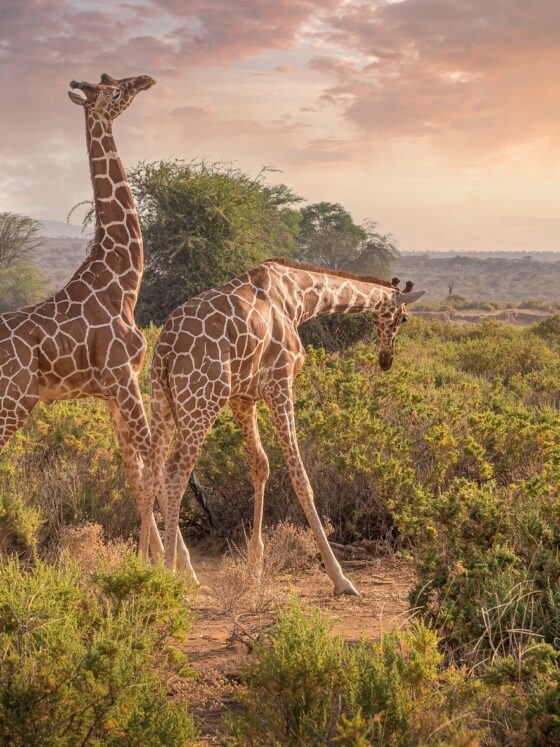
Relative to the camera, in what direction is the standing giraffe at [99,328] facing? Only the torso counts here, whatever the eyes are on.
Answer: to the viewer's right

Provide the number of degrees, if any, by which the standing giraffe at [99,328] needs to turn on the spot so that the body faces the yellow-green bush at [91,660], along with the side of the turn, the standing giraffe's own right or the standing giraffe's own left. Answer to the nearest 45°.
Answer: approximately 90° to the standing giraffe's own right

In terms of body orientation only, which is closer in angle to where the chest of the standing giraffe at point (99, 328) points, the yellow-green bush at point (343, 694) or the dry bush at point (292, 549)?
the dry bush

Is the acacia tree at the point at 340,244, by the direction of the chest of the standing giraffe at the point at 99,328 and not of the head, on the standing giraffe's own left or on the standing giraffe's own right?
on the standing giraffe's own left

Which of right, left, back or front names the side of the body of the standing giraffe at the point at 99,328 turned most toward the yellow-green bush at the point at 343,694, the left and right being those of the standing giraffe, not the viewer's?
right

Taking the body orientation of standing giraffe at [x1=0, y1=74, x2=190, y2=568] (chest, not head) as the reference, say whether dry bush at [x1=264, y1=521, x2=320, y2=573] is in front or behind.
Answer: in front

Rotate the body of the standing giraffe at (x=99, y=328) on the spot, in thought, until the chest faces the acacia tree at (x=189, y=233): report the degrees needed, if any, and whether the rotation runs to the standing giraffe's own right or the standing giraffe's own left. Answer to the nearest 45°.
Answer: approximately 90° to the standing giraffe's own left
